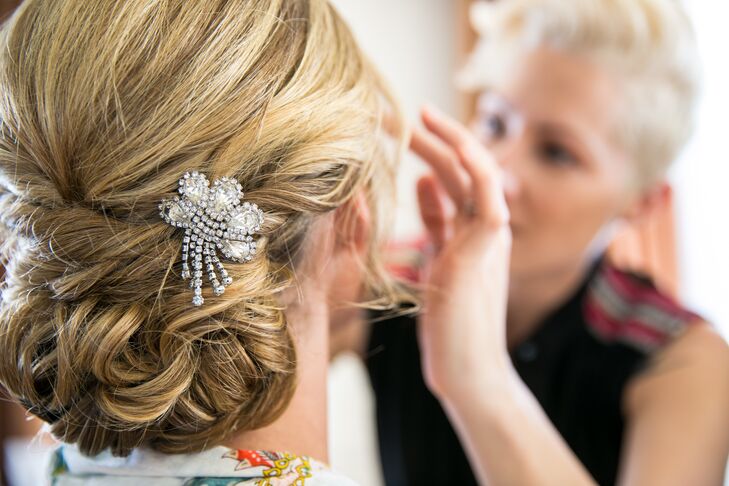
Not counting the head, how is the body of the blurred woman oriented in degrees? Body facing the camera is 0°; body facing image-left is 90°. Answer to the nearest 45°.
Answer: approximately 45°

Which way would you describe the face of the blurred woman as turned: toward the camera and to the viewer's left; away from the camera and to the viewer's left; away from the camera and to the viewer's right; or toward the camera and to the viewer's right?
toward the camera and to the viewer's left
